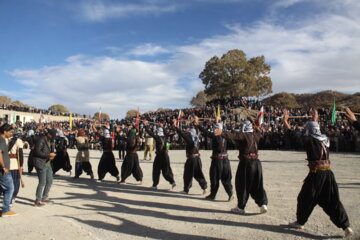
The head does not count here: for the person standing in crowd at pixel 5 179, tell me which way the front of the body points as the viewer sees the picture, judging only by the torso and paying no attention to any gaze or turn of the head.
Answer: to the viewer's right

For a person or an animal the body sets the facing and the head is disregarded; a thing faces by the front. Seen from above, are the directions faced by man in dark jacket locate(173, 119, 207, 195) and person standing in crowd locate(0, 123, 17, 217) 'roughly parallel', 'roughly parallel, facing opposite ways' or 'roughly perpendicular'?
roughly perpendicular

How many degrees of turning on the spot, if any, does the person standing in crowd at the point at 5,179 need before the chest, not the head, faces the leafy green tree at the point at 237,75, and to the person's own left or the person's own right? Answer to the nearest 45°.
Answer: approximately 45° to the person's own left
